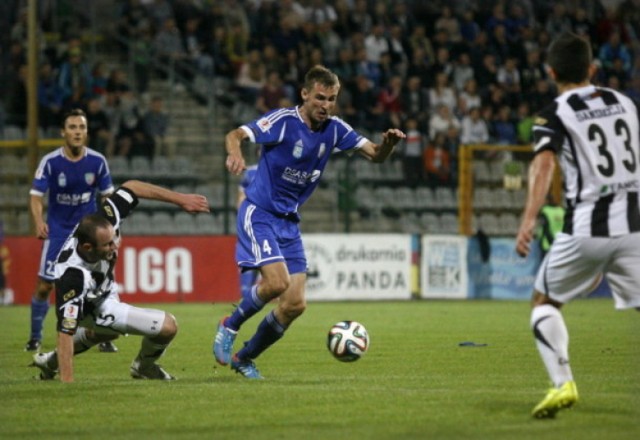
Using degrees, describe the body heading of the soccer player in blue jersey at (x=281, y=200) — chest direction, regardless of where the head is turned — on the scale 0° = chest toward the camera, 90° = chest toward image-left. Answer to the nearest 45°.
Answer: approximately 315°

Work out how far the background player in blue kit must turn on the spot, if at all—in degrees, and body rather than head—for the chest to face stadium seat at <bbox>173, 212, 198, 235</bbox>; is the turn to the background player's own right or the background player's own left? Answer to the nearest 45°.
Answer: approximately 180°

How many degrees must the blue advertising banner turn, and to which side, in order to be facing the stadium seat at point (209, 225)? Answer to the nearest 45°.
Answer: approximately 90° to its right

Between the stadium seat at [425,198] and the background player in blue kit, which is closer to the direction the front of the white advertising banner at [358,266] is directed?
the background player in blue kit

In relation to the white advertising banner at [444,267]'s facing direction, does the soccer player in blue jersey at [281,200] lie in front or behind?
in front

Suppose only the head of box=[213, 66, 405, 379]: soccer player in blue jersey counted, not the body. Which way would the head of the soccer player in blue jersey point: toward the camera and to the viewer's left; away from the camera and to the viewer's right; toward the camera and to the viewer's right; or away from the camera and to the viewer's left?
toward the camera and to the viewer's right

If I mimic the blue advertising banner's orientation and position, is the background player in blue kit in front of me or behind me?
in front

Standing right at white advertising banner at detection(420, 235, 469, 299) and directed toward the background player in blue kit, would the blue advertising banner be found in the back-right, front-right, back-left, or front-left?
back-left

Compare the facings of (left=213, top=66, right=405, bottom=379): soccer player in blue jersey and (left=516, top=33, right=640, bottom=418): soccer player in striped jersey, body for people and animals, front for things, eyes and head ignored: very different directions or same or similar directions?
very different directions
